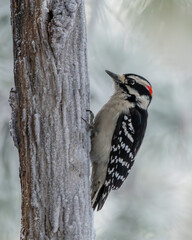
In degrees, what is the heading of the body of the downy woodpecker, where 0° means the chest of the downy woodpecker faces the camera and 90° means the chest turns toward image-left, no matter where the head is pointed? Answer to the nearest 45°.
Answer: approximately 90°
